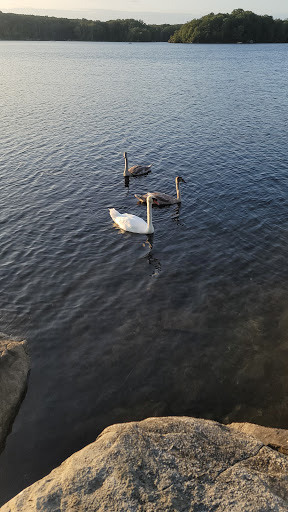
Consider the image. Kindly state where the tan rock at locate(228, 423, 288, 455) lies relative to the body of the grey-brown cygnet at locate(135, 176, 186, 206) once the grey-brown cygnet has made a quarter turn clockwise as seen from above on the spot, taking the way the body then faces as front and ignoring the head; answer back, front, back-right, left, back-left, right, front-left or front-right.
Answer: front

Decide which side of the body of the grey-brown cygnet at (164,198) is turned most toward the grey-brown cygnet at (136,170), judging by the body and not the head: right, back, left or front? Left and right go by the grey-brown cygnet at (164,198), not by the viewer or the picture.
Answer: left

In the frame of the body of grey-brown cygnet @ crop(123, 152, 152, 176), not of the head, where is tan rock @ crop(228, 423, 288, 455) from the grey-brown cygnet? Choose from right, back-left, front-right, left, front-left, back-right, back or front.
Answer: left

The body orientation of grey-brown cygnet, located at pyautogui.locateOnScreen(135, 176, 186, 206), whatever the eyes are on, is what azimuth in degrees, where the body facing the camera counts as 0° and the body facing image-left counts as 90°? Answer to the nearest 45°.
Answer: approximately 270°

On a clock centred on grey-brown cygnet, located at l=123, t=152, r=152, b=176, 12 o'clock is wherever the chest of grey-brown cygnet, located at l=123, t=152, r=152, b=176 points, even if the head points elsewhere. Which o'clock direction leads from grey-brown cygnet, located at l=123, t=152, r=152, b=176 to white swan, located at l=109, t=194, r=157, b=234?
white swan, located at l=109, t=194, r=157, b=234 is roughly at 9 o'clock from grey-brown cygnet, located at l=123, t=152, r=152, b=176.

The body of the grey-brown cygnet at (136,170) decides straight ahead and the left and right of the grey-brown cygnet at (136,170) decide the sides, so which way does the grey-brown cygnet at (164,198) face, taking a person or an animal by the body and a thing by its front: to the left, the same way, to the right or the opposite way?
the opposite way

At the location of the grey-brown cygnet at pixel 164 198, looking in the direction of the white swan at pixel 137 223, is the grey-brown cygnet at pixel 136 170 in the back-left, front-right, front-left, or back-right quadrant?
back-right

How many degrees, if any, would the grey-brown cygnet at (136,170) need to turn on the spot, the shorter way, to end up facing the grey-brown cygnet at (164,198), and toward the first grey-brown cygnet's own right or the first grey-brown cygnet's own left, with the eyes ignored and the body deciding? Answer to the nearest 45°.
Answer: approximately 90° to the first grey-brown cygnet's own left

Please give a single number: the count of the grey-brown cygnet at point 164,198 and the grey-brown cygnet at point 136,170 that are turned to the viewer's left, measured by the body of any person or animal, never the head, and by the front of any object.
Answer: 1

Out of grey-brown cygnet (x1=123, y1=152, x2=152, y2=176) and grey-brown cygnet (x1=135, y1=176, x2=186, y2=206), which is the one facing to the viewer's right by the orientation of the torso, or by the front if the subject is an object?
grey-brown cygnet (x1=135, y1=176, x2=186, y2=206)

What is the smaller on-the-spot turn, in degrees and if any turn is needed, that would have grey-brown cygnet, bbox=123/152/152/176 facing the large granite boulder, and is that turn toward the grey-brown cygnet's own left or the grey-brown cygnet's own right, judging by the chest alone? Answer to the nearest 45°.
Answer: approximately 90° to the grey-brown cygnet's own left

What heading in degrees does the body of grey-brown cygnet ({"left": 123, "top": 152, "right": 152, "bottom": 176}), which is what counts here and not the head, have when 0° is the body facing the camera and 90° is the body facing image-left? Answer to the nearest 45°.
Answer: approximately 90°
